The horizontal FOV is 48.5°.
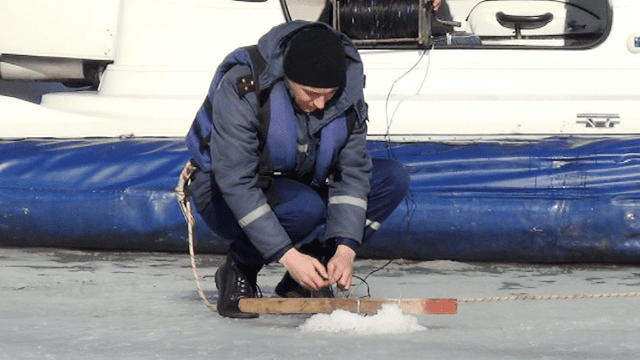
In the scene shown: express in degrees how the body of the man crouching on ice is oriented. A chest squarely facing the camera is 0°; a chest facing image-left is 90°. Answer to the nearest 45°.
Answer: approximately 315°

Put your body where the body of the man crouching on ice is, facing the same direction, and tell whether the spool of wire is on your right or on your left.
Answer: on your left

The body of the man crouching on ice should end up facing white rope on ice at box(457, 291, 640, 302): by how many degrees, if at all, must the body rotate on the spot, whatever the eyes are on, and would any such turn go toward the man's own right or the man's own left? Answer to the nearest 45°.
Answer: approximately 45° to the man's own left
